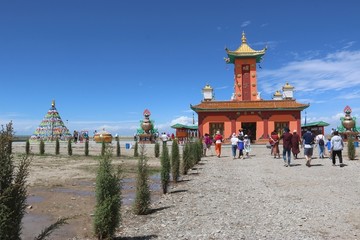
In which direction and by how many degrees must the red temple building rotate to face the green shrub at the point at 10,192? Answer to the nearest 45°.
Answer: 0° — it already faces it

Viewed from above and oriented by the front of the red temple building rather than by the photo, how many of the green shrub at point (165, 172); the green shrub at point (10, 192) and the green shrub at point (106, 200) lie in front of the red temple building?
3

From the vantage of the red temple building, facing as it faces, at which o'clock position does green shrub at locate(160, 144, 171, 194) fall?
The green shrub is roughly at 12 o'clock from the red temple building.

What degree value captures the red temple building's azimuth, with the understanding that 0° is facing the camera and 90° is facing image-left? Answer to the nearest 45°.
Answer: approximately 0°

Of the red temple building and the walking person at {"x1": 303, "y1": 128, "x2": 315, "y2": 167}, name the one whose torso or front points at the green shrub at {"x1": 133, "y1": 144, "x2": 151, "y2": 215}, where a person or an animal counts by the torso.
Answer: the red temple building
